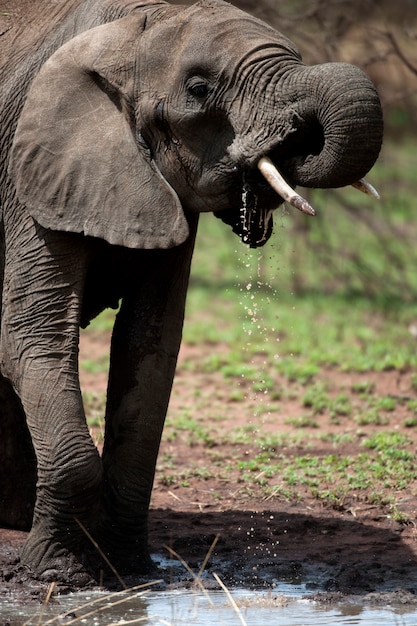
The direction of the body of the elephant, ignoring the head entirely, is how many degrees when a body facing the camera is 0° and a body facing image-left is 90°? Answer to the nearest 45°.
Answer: approximately 315°

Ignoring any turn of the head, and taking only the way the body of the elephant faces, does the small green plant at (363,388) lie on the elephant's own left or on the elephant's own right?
on the elephant's own left

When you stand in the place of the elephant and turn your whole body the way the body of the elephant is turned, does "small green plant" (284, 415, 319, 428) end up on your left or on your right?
on your left

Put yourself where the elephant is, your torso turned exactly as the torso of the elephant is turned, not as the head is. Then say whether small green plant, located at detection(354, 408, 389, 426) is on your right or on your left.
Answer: on your left
